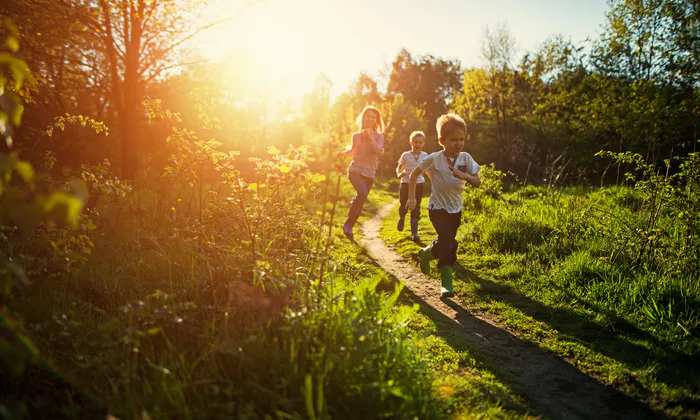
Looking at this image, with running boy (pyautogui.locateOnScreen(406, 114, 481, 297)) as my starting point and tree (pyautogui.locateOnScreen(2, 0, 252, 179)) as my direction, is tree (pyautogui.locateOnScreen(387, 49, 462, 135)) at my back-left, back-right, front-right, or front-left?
front-right

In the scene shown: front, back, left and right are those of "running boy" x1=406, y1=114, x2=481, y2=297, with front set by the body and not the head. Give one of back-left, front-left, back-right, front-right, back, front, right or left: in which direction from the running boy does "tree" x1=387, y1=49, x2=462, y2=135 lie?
back-left

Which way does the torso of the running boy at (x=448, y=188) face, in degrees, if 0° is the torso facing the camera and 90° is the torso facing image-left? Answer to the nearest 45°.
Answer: approximately 315°

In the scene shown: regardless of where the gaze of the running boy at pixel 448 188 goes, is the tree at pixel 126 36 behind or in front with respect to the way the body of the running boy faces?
behind
